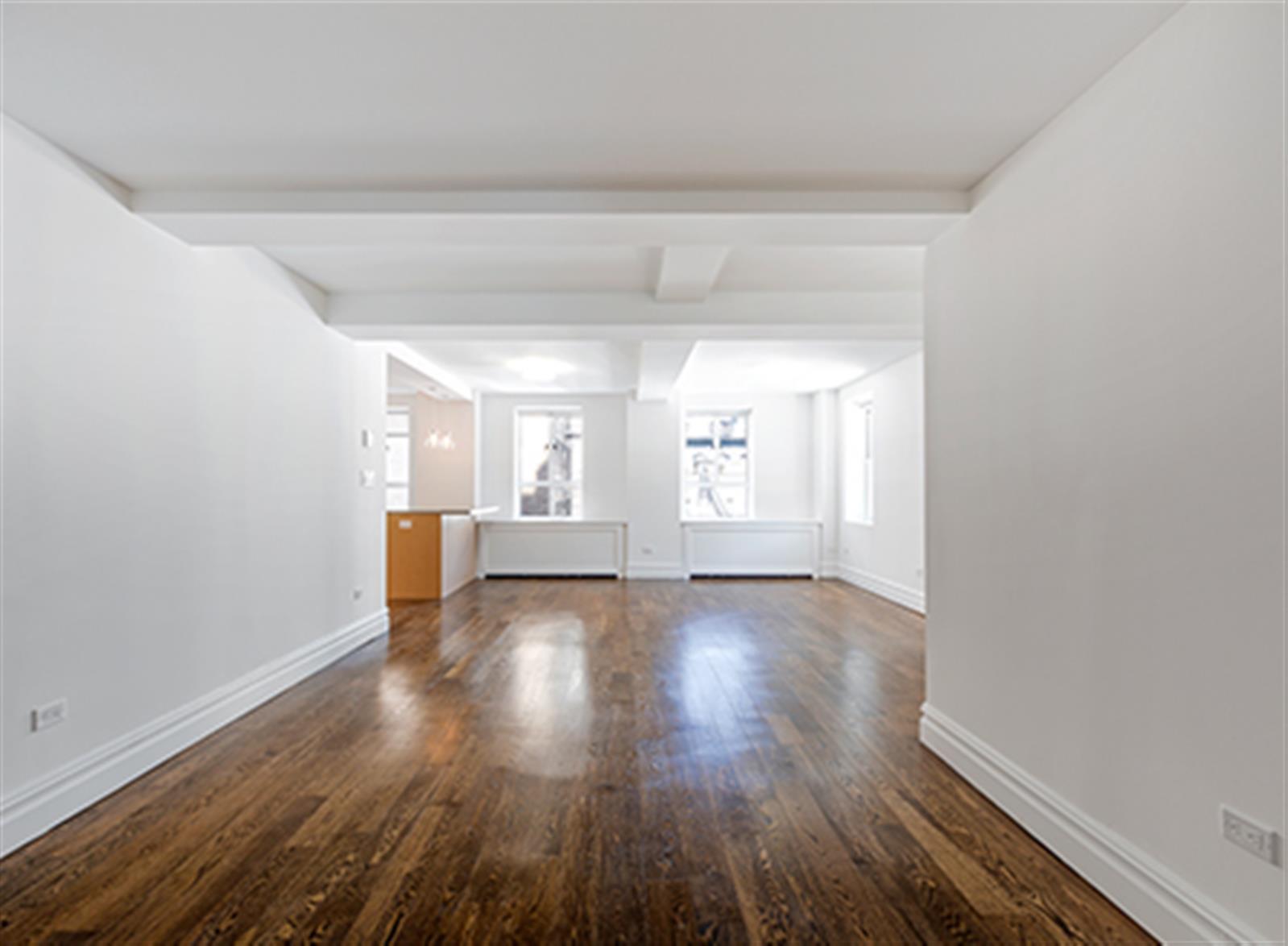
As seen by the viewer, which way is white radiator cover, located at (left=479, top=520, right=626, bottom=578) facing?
toward the camera

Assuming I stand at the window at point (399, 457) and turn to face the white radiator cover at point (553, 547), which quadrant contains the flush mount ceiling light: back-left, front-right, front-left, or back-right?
front-right

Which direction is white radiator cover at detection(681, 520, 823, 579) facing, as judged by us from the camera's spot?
facing the viewer

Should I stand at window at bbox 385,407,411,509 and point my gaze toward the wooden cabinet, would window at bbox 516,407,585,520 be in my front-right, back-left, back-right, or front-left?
front-left

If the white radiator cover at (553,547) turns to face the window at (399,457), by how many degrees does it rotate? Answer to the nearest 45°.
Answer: approximately 90° to its right

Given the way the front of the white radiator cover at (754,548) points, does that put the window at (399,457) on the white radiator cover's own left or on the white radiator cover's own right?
on the white radiator cover's own right

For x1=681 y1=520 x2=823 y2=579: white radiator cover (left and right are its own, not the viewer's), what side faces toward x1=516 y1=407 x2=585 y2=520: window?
right

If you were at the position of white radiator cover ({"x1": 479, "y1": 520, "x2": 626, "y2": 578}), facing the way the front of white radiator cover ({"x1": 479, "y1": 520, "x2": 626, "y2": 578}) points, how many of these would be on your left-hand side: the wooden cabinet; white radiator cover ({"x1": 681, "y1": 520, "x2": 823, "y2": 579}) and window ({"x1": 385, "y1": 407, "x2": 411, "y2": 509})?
1

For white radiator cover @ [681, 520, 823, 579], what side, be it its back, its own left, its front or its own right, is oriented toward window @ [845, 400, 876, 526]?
left

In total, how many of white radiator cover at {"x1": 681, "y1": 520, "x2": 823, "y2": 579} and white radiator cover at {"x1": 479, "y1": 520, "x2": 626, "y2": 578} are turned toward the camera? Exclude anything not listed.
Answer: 2

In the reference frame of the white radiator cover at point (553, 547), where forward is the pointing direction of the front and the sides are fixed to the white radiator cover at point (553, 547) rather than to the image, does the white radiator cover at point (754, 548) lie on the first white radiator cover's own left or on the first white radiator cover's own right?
on the first white radiator cover's own left

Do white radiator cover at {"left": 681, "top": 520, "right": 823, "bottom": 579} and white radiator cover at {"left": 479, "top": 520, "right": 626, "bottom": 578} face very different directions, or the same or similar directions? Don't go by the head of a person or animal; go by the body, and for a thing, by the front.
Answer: same or similar directions
